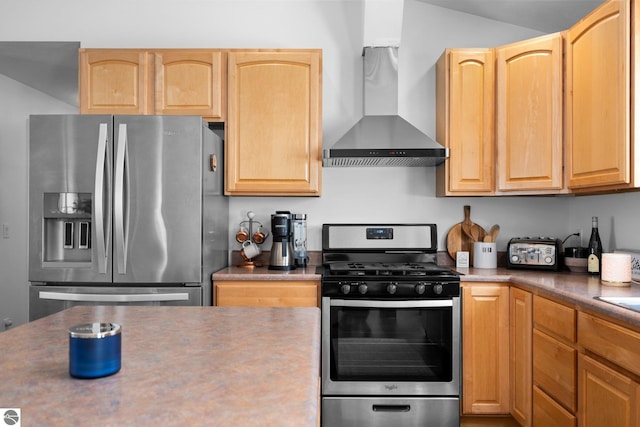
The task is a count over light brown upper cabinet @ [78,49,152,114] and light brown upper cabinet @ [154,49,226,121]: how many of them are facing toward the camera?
2

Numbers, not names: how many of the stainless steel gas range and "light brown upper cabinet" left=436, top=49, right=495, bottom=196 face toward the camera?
2

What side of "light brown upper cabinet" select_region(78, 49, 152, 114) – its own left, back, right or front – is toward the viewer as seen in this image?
front

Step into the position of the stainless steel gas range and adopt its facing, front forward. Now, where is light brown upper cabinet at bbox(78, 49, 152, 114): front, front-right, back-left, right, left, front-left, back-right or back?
right

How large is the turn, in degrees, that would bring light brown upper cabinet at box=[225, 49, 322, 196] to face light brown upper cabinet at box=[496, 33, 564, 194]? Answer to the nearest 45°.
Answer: approximately 90° to its left

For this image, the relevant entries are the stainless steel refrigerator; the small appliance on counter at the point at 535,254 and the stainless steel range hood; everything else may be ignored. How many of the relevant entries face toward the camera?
3

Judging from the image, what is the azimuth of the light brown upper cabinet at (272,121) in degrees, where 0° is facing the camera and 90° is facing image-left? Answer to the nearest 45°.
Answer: approximately 0°

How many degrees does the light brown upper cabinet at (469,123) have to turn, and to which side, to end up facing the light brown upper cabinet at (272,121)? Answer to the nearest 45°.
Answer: approximately 90° to its right

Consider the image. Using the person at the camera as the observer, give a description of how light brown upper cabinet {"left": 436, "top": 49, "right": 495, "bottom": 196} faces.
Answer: facing the viewer

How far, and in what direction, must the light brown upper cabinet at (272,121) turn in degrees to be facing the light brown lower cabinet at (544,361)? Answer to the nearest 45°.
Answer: approximately 45° to its left

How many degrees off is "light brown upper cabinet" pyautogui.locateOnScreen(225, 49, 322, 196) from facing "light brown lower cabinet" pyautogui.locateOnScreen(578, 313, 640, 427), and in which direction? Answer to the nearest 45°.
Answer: approximately 45° to its left
